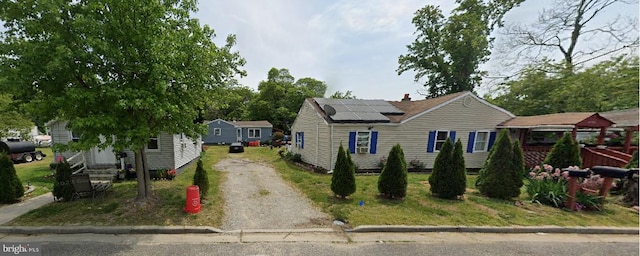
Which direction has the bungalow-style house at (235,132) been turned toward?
toward the camera

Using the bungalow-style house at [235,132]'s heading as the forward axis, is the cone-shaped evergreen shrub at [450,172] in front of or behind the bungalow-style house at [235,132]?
in front

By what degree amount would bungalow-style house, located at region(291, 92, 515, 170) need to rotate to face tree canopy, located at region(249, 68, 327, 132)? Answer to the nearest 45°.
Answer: approximately 135° to its right

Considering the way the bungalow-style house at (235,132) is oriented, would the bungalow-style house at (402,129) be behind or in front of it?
in front

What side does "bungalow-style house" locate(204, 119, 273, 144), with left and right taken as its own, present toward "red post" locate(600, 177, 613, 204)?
front

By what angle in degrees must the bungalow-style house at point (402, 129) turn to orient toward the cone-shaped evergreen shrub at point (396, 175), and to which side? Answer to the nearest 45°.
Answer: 0° — it already faces it

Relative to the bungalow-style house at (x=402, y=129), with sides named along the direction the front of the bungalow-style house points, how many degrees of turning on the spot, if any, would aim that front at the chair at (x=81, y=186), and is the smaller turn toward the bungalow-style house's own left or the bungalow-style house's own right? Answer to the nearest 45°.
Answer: approximately 45° to the bungalow-style house's own right

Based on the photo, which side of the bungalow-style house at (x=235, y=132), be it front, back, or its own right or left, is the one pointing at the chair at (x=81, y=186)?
front

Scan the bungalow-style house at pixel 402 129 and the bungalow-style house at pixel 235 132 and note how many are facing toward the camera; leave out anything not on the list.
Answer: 2

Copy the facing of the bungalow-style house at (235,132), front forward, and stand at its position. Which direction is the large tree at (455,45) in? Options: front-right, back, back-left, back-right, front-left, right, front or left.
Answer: front-left

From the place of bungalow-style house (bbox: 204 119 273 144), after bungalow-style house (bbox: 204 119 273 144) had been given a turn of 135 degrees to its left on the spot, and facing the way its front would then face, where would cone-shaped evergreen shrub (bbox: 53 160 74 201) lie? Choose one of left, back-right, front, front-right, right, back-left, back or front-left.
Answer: back-right

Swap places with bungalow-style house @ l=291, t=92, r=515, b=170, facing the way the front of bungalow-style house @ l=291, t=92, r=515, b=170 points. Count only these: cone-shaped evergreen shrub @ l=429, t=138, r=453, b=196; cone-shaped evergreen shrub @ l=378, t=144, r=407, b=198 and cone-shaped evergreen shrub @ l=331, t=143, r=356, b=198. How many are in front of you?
3

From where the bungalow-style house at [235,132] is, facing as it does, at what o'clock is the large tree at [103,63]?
The large tree is roughly at 12 o'clock from the bungalow-style house.
